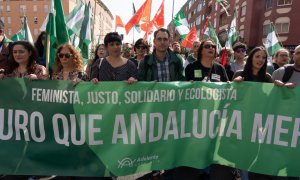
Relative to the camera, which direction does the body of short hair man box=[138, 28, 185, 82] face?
toward the camera

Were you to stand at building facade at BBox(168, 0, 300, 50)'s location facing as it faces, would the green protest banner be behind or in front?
in front

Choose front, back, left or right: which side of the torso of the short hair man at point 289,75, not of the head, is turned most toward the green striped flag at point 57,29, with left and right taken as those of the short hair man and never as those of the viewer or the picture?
right

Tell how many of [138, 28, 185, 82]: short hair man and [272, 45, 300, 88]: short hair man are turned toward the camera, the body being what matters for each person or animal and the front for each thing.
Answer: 2

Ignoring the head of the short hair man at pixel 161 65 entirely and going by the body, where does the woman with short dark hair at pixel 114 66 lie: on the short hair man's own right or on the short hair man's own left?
on the short hair man's own right

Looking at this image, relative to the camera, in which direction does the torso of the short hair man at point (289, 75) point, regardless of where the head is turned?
toward the camera

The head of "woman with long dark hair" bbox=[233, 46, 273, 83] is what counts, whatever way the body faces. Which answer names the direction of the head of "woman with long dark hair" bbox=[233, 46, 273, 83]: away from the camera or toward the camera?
toward the camera

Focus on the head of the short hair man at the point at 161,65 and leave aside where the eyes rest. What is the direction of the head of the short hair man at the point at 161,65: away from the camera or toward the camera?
toward the camera

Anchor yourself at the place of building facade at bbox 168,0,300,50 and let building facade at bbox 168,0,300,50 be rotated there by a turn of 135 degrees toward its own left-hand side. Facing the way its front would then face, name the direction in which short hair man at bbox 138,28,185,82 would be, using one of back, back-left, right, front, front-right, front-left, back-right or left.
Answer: right

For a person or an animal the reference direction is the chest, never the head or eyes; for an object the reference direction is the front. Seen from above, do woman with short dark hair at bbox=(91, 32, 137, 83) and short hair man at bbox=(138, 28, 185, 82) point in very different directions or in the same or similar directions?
same or similar directions

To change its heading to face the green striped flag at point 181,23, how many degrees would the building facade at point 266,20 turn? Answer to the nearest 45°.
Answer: approximately 45° to its left

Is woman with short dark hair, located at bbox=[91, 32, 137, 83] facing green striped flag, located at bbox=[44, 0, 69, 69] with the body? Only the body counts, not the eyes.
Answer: no

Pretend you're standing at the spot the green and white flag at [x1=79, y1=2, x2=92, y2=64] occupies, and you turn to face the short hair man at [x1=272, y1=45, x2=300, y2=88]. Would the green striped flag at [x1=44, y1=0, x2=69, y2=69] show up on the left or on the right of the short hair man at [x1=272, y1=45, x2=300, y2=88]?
right

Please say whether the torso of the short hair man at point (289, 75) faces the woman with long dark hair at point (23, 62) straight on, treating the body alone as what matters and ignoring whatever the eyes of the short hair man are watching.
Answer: no

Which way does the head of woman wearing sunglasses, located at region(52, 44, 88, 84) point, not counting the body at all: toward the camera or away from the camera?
toward the camera

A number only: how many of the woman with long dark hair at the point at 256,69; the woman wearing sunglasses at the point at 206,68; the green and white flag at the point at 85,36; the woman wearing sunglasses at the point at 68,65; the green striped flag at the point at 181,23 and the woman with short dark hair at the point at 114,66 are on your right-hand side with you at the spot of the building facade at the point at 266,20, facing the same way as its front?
0

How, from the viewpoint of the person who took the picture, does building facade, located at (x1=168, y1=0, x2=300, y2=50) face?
facing the viewer and to the left of the viewer
